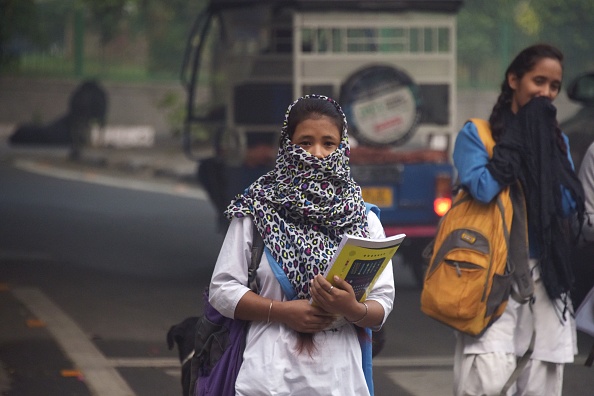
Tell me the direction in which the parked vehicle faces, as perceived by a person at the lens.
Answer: facing away from the viewer and to the left of the viewer

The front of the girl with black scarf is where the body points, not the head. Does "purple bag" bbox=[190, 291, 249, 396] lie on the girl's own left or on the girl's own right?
on the girl's own right

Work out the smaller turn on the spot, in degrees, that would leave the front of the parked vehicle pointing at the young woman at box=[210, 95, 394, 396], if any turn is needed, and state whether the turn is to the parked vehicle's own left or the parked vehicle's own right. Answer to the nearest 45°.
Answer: approximately 135° to the parked vehicle's own left

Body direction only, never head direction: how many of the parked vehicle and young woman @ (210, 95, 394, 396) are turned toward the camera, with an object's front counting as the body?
1

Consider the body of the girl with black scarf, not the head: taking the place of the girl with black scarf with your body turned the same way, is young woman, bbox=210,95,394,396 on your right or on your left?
on your right

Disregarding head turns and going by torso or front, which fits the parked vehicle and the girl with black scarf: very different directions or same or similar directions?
very different directions

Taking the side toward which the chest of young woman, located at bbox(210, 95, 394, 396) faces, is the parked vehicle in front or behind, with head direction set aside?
behind
